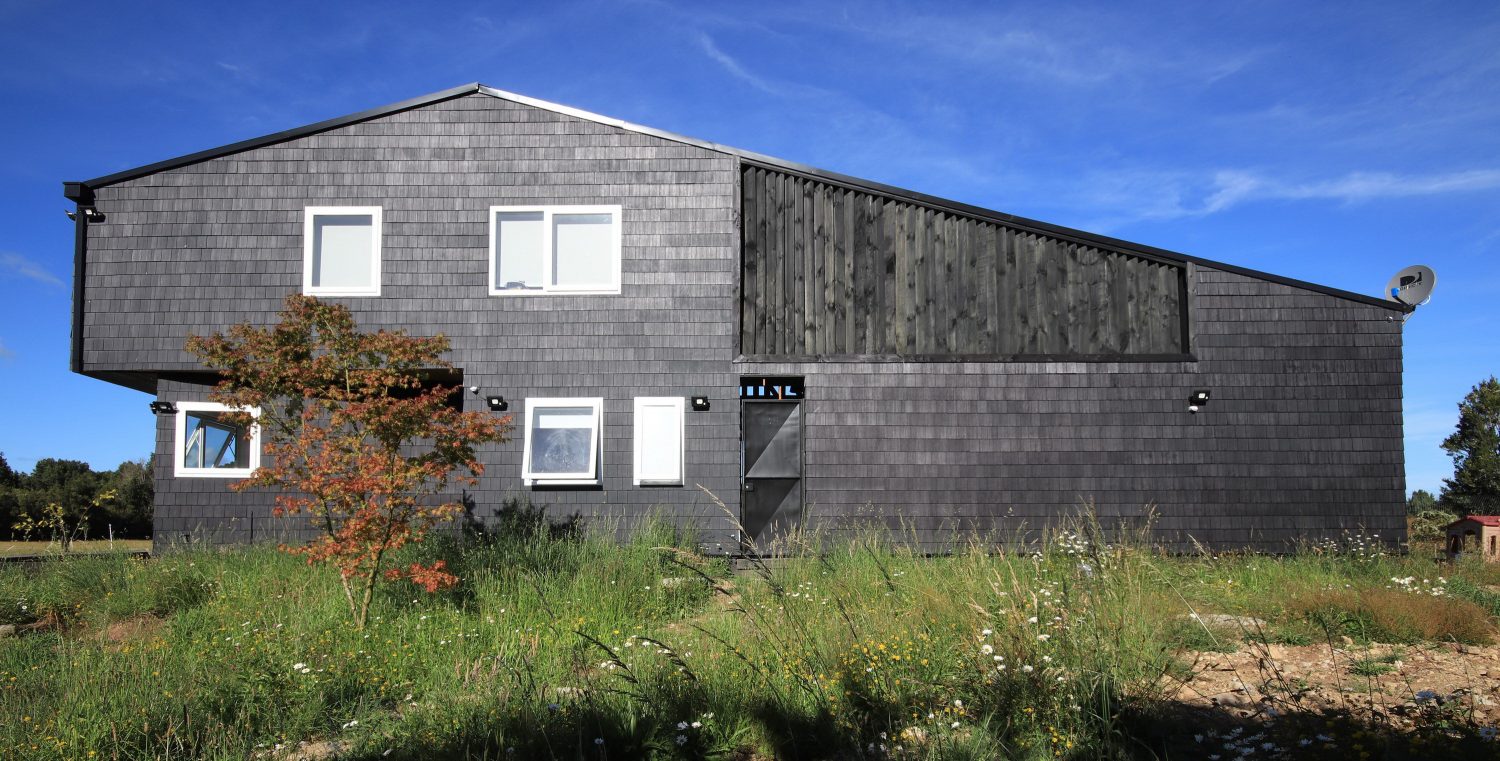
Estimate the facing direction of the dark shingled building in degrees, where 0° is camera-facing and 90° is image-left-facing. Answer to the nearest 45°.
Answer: approximately 0°

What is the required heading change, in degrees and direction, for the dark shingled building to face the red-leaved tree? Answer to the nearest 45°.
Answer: approximately 45° to its right

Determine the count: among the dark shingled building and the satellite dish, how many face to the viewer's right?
0

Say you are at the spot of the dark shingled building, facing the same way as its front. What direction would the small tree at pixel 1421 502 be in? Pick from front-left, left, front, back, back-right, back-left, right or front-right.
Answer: back-left
